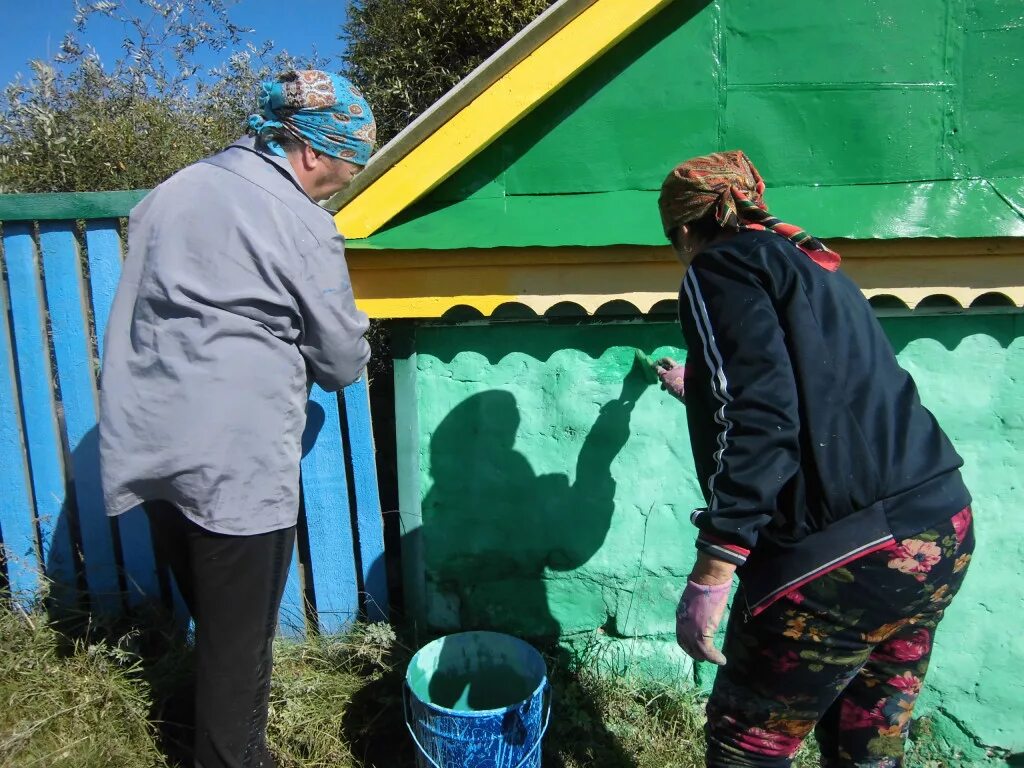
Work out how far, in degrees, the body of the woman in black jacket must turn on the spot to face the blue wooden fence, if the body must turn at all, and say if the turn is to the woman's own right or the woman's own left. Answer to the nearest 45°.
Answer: approximately 45° to the woman's own left

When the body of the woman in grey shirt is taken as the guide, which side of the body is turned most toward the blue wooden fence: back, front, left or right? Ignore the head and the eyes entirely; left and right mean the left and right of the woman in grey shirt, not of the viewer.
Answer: left

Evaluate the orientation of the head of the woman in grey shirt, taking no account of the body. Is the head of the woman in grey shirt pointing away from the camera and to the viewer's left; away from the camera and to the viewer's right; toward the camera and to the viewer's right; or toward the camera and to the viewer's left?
away from the camera and to the viewer's right

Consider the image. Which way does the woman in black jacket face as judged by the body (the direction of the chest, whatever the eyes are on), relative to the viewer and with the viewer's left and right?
facing away from the viewer and to the left of the viewer

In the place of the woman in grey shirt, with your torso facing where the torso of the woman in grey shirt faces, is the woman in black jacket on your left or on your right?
on your right

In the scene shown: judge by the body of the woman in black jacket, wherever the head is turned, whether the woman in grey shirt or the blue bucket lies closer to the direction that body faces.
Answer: the blue bucket

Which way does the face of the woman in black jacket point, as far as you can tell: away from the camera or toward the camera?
away from the camera

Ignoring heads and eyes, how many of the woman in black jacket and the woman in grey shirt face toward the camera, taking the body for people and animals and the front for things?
0

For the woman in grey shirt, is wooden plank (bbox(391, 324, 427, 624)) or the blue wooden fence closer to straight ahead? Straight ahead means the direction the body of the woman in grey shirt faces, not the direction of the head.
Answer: the wooden plank

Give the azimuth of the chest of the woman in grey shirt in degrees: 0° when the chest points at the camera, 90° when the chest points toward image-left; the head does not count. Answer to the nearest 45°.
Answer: approximately 225°
